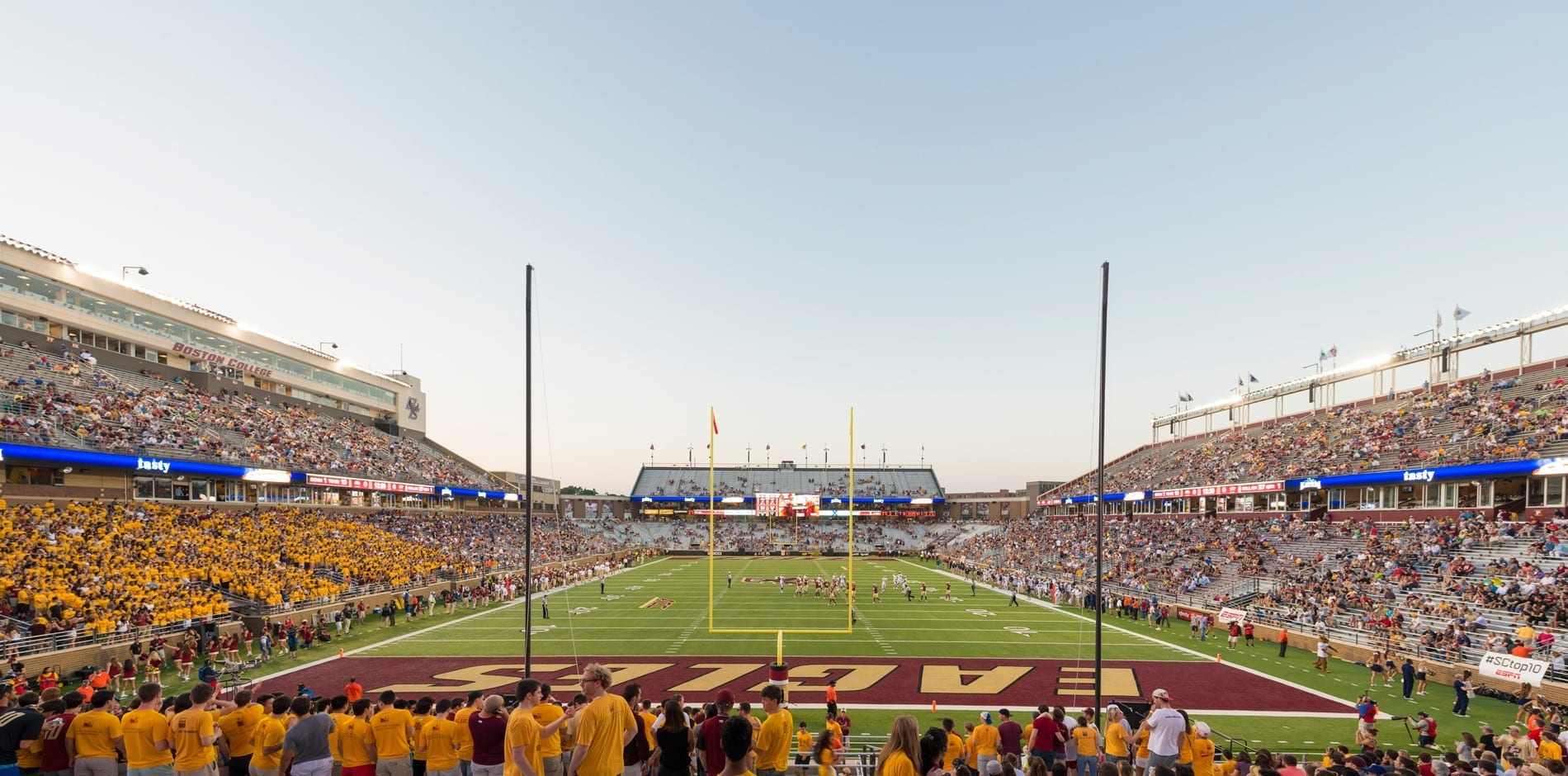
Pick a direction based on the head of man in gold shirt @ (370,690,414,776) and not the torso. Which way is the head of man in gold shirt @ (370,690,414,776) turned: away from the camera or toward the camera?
away from the camera

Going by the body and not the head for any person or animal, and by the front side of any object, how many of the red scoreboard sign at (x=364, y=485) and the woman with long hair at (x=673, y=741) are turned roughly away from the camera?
1

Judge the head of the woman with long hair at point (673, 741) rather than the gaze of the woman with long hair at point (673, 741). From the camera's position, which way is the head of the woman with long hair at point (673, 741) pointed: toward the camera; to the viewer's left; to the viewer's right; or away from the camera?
away from the camera

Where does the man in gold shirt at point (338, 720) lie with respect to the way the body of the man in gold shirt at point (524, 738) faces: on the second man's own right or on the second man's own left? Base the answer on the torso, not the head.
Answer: on the second man's own left

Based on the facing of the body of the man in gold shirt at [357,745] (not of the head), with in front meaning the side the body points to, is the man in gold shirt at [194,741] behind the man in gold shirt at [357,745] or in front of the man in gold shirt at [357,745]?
behind

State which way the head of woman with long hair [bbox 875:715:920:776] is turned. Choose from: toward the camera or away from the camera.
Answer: away from the camera

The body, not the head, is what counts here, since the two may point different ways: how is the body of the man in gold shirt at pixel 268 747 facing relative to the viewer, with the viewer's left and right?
facing away from the viewer and to the right of the viewer

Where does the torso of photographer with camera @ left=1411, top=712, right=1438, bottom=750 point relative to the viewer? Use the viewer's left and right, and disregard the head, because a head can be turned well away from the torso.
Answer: facing away from the viewer and to the left of the viewer

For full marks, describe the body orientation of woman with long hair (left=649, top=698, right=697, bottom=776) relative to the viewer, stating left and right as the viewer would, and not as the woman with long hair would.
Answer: facing away from the viewer
